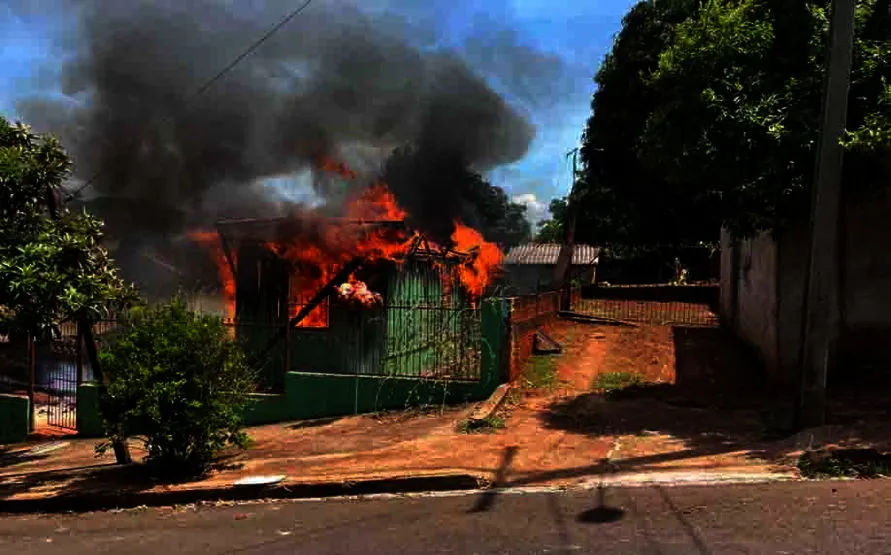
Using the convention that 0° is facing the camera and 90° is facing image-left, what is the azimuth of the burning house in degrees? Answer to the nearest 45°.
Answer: approximately 0°

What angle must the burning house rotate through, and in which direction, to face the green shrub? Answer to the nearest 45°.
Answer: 0° — it already faces it
